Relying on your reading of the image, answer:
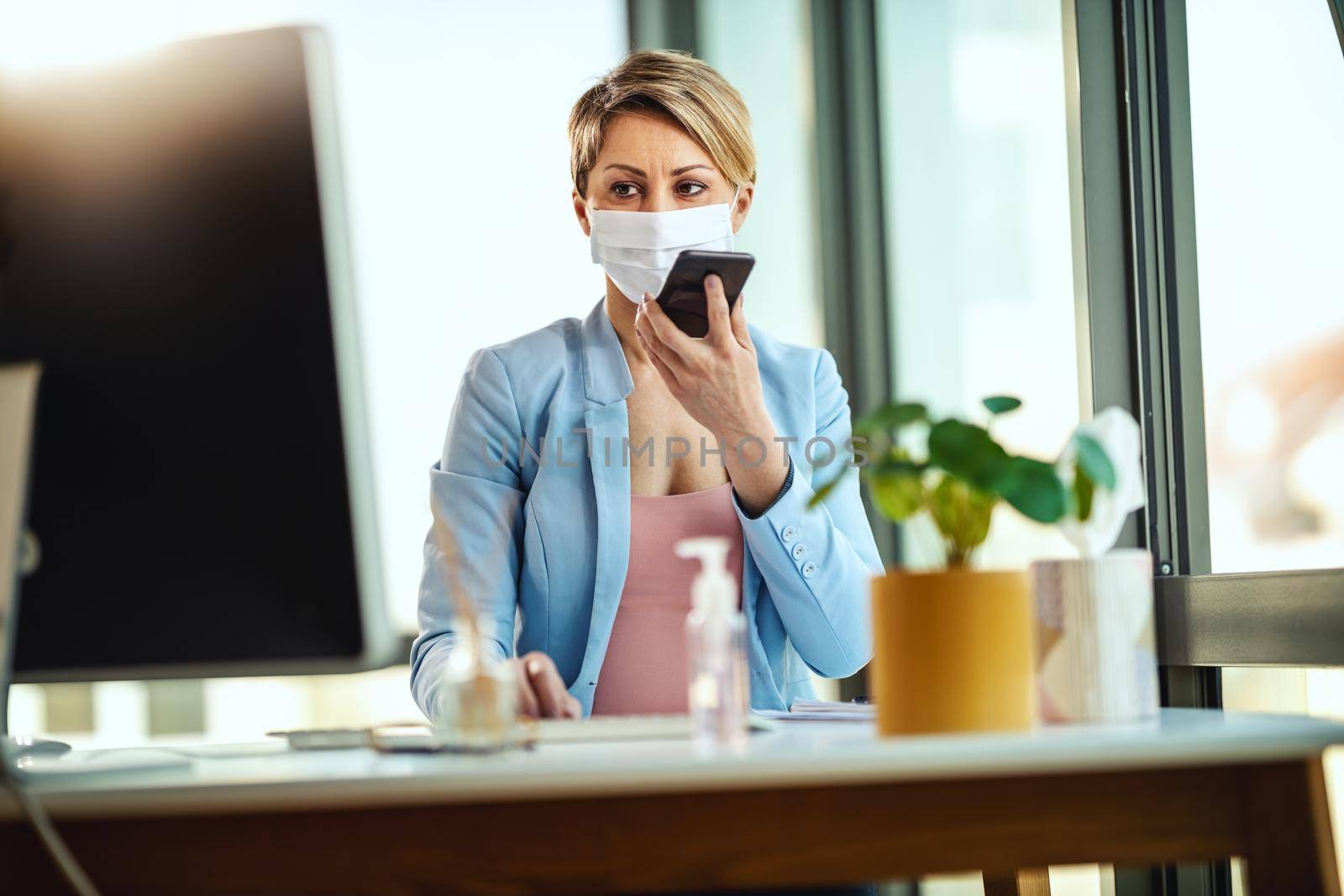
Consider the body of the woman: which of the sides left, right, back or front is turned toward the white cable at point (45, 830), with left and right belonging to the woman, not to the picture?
front

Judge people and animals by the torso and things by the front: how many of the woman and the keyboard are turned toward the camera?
1

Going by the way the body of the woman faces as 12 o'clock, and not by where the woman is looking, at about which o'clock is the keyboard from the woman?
The keyboard is roughly at 12 o'clock from the woman.

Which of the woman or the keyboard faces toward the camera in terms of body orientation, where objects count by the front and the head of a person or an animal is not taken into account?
the woman

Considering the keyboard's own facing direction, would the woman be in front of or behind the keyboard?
in front

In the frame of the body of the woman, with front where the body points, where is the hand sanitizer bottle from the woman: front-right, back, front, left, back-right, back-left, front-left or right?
front

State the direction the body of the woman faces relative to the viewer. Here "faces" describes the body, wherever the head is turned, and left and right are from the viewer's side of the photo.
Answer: facing the viewer

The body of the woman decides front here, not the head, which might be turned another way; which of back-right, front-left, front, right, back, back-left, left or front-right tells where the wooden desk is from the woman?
front

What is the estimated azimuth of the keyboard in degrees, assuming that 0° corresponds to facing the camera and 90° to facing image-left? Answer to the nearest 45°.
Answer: approximately 180°

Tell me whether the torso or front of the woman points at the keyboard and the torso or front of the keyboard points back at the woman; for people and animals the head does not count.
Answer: yes

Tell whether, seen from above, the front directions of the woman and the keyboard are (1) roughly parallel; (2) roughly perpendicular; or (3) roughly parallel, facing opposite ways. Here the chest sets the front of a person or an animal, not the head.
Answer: roughly parallel, facing opposite ways
